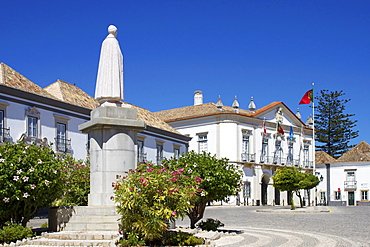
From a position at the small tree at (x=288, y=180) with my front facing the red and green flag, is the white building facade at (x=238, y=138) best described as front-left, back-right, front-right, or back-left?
front-left

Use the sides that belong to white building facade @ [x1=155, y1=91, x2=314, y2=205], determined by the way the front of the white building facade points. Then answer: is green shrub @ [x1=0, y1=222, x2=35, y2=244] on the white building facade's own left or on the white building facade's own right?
on the white building facade's own right

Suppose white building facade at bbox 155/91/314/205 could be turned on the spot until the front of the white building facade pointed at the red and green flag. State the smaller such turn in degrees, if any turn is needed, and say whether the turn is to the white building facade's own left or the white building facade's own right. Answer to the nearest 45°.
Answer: approximately 45° to the white building facade's own left

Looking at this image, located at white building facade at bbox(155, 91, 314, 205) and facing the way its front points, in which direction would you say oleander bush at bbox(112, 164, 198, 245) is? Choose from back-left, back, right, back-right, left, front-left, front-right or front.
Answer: front-right

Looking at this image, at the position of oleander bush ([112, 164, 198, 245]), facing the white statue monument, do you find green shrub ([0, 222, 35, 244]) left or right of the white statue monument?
left

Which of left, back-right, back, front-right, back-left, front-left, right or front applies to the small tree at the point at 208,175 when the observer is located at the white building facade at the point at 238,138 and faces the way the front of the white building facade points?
front-right

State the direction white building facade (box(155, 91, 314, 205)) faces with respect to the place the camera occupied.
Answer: facing the viewer and to the right of the viewer

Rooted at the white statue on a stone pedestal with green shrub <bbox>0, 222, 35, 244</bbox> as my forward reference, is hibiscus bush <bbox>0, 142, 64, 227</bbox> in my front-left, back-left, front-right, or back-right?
front-right

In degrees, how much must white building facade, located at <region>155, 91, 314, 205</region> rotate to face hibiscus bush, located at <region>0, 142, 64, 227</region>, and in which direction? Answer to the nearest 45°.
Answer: approximately 45° to its right
